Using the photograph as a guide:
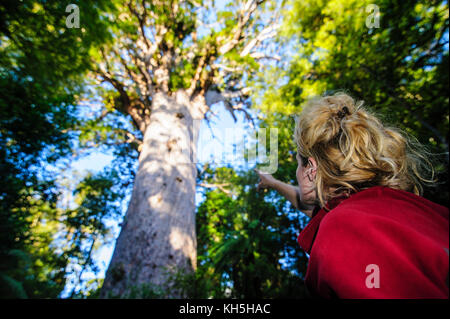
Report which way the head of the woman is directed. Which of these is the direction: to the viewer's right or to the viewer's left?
to the viewer's left

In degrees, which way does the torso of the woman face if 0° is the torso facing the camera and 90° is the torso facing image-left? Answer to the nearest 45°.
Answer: approximately 135°
